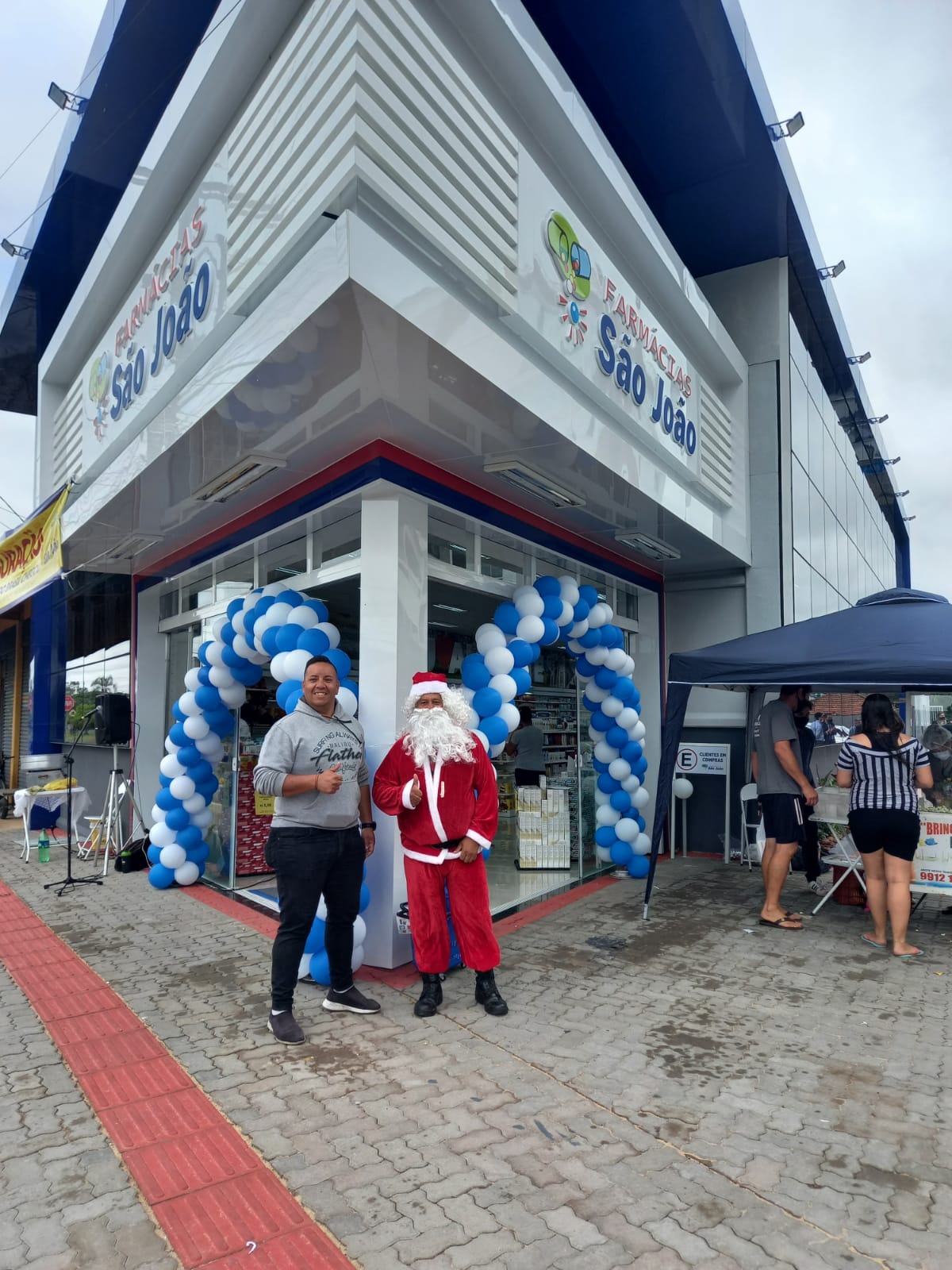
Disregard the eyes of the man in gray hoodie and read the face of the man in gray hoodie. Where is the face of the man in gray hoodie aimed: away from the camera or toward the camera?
toward the camera

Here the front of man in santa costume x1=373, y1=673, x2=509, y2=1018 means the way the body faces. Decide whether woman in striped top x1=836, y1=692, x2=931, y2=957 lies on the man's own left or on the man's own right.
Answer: on the man's own left

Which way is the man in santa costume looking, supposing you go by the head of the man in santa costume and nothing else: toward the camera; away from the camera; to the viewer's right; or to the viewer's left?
toward the camera

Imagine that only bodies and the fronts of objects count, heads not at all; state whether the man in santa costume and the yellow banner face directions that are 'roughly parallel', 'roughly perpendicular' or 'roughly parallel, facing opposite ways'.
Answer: roughly parallel

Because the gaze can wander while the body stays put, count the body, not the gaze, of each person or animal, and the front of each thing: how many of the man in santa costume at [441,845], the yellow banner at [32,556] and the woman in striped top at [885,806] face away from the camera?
1

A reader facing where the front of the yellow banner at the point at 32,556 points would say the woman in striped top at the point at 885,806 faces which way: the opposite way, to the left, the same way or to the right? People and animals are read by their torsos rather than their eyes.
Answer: the opposite way

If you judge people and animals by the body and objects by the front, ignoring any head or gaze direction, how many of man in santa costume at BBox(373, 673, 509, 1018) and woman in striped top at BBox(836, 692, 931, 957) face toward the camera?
1

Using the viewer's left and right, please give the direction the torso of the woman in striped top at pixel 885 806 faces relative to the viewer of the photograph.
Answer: facing away from the viewer

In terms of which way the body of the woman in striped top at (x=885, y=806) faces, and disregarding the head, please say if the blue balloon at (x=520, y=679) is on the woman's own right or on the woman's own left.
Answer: on the woman's own left

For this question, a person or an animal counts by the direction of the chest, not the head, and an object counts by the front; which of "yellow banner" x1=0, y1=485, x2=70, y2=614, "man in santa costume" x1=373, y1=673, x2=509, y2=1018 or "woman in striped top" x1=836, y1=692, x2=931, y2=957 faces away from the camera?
the woman in striped top

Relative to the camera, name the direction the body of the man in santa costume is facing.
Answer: toward the camera

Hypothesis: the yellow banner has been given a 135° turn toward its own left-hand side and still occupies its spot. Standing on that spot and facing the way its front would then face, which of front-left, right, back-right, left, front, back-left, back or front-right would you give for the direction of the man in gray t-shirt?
front-right

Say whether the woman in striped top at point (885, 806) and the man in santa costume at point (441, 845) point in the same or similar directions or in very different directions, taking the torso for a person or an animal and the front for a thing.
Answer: very different directions

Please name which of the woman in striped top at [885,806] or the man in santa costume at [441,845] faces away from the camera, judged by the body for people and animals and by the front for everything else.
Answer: the woman in striped top

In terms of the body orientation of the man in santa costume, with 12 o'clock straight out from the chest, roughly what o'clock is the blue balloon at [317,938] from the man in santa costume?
The blue balloon is roughly at 4 o'clock from the man in santa costume.
